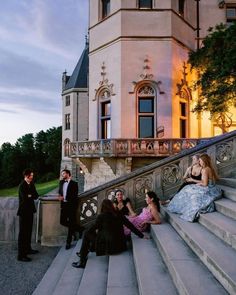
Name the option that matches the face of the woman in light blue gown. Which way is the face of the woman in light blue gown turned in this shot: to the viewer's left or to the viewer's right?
to the viewer's left

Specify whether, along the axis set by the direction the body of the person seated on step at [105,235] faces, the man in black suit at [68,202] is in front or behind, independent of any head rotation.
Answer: in front

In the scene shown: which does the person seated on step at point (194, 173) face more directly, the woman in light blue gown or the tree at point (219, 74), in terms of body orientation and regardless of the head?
the woman in light blue gown

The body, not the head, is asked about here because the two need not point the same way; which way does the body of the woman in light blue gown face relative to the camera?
to the viewer's left

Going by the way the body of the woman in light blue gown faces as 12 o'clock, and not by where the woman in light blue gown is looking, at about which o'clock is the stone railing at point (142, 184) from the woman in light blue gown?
The stone railing is roughly at 1 o'clock from the woman in light blue gown.

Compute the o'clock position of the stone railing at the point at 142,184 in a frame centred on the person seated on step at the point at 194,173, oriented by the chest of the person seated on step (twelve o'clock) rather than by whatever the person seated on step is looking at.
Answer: The stone railing is roughly at 2 o'clock from the person seated on step.

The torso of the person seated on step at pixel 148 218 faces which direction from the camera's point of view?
to the viewer's left

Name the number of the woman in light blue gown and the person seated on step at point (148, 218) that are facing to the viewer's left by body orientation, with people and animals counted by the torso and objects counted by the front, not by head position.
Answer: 2

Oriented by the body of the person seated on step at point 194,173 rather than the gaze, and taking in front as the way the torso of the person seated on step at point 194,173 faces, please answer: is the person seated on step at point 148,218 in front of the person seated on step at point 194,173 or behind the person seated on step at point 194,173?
in front

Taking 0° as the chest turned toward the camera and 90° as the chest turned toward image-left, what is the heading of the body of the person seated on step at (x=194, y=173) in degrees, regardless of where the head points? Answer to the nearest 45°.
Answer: approximately 45°

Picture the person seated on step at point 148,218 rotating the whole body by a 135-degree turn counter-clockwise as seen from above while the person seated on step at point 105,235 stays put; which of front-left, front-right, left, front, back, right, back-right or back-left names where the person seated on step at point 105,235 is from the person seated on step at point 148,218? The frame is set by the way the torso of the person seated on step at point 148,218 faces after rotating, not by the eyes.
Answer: right
